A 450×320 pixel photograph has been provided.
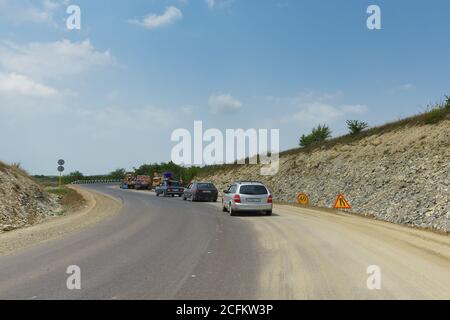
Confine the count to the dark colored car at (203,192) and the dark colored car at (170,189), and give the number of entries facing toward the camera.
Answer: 0

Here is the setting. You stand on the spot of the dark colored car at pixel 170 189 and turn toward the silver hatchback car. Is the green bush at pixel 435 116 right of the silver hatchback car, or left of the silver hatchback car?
left

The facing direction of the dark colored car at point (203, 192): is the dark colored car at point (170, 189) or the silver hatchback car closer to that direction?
the dark colored car

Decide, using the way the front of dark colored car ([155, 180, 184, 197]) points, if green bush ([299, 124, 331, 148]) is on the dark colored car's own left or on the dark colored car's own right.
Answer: on the dark colored car's own right

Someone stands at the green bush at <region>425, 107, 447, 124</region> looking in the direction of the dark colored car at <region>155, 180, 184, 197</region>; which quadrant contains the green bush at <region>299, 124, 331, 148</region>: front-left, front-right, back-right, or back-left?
front-right

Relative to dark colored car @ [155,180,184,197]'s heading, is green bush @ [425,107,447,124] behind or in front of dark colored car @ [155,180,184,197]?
behind

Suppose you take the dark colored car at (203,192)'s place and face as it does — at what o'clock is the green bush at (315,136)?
The green bush is roughly at 3 o'clock from the dark colored car.

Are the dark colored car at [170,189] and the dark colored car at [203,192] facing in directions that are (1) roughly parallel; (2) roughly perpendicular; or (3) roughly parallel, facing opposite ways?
roughly parallel

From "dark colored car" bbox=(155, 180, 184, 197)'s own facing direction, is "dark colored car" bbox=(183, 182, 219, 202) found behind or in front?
behind

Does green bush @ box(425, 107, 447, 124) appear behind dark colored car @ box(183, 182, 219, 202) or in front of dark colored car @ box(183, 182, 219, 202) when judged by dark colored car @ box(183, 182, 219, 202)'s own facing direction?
behind

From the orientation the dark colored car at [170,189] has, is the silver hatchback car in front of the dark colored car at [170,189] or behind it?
behind
